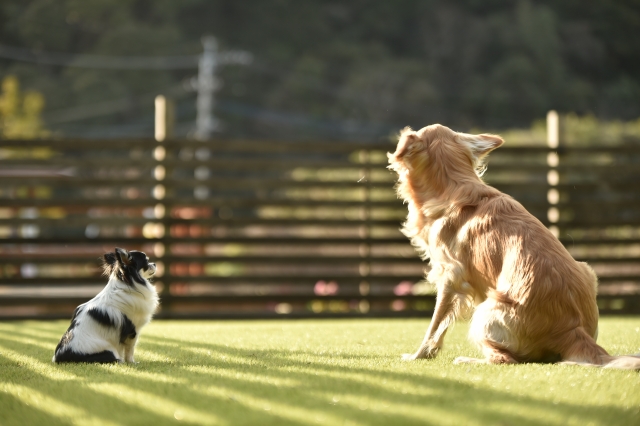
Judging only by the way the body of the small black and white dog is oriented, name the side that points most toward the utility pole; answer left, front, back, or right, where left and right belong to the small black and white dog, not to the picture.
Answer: left

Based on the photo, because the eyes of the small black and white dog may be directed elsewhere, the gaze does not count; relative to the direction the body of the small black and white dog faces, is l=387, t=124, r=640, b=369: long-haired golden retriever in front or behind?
in front

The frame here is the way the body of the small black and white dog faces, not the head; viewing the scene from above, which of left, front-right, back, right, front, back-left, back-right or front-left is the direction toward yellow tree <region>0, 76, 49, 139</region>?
left

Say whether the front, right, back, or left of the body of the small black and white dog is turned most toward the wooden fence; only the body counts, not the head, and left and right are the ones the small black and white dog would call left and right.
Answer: left

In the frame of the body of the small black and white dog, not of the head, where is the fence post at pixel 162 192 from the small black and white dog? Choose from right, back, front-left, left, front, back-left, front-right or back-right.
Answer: left

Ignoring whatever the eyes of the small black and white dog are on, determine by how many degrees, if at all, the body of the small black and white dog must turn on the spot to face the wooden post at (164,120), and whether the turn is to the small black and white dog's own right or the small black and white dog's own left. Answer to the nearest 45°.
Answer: approximately 90° to the small black and white dog's own left

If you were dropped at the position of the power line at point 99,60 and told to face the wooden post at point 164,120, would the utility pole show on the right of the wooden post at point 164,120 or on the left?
left
